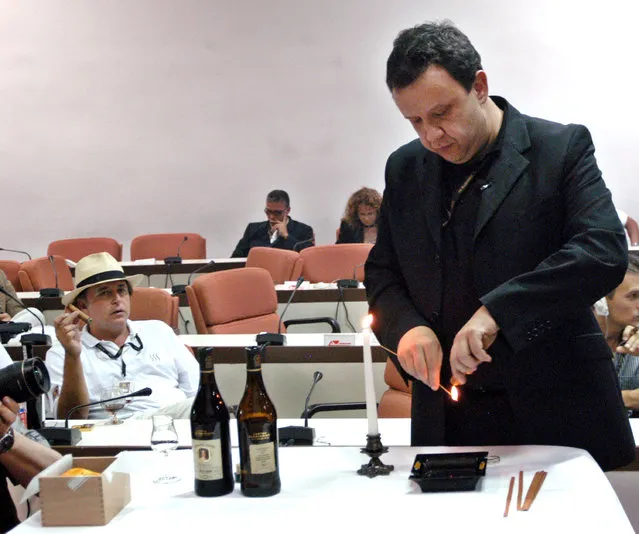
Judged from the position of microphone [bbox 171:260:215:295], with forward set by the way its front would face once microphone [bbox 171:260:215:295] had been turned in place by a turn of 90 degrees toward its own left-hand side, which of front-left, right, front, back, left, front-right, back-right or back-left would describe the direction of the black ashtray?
back

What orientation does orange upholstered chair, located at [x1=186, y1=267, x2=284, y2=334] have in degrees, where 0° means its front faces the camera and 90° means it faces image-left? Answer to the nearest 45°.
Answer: approximately 315°

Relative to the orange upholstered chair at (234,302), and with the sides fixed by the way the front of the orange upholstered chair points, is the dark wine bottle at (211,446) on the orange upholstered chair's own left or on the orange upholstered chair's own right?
on the orange upholstered chair's own right

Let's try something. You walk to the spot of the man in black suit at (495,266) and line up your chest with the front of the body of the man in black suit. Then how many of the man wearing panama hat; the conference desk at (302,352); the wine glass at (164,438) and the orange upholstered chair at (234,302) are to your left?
0

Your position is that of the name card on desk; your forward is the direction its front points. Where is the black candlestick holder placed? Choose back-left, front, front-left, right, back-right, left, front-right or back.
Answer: front

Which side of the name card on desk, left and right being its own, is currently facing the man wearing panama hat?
right

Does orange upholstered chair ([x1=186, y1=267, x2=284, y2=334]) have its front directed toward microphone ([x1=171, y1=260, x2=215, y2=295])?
no

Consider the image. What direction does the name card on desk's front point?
toward the camera

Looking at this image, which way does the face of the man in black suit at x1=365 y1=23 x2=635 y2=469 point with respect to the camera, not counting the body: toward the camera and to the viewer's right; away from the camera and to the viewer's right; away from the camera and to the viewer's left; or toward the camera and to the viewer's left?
toward the camera and to the viewer's left

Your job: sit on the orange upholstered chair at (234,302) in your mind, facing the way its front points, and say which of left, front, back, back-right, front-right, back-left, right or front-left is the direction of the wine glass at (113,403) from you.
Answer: front-right

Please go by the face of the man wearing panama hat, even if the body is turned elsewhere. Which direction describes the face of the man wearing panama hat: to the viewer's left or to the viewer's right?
to the viewer's right

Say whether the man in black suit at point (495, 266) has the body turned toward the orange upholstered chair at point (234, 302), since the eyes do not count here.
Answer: no
